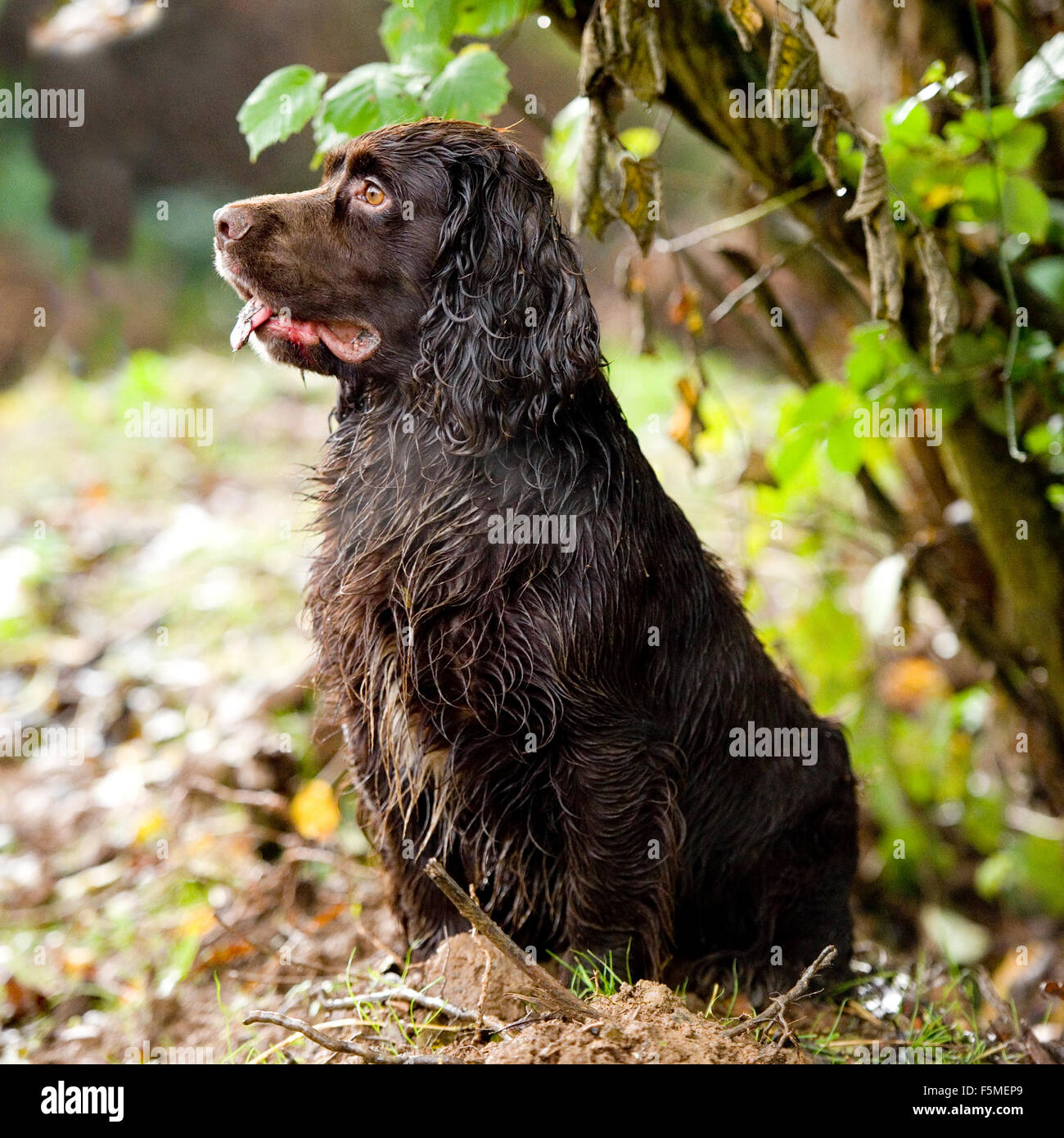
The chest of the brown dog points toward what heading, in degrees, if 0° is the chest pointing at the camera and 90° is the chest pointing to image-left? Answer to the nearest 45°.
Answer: approximately 45°

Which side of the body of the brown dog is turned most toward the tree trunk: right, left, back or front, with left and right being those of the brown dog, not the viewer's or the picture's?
back

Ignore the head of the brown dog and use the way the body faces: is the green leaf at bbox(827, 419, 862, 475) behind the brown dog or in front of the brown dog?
behind

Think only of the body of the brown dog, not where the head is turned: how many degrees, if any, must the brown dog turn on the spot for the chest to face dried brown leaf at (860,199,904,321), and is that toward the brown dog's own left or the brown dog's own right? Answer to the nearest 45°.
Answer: approximately 180°

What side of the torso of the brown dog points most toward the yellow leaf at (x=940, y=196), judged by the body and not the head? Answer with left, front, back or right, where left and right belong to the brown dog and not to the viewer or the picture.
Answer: back

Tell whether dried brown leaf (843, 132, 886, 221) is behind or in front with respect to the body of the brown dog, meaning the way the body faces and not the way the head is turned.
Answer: behind

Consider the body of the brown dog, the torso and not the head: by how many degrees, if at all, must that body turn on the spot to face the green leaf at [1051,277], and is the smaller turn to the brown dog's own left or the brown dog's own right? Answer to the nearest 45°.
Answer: approximately 180°
